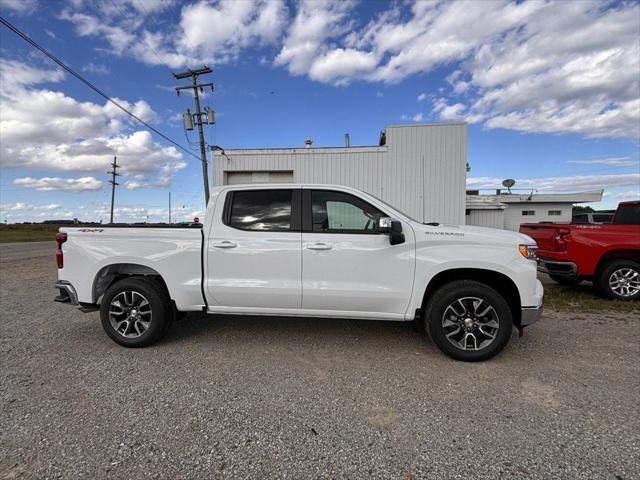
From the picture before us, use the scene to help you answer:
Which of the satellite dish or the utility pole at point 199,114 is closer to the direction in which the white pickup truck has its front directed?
the satellite dish

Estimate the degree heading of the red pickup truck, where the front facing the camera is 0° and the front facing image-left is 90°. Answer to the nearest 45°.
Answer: approximately 225°

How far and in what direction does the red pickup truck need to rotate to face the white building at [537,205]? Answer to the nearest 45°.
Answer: approximately 45° to its left

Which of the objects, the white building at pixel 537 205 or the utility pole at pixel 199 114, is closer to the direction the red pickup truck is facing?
the white building

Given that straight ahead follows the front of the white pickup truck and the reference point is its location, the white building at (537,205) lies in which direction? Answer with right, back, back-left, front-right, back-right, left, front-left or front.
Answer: front-left

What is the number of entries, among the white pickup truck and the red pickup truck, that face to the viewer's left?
0

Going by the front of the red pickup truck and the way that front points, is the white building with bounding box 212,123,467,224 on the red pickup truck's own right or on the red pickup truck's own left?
on the red pickup truck's own left

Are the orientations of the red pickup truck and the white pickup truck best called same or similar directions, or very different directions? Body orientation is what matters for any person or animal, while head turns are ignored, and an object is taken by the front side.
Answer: same or similar directions

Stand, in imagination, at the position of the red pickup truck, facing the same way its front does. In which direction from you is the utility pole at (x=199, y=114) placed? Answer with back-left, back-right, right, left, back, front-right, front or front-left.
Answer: back-left

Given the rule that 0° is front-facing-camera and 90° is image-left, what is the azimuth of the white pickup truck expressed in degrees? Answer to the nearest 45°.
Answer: approximately 270°

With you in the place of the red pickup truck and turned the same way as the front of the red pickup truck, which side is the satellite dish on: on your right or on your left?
on your left

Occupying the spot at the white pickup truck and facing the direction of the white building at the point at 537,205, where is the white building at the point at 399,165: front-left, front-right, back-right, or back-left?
front-left

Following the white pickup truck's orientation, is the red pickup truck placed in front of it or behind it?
in front

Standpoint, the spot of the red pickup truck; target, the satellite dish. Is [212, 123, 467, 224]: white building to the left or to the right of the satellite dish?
left
